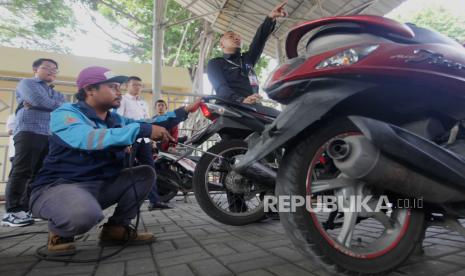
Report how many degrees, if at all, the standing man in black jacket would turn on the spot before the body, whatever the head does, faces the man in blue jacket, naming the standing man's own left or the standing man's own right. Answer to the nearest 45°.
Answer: approximately 90° to the standing man's own right

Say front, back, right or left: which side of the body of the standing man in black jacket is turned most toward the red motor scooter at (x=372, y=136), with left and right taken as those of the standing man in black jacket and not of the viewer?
front

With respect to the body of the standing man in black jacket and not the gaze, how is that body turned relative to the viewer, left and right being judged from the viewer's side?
facing the viewer and to the right of the viewer

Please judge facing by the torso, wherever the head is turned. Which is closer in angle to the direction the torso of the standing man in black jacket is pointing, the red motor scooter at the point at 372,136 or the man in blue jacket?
the red motor scooter

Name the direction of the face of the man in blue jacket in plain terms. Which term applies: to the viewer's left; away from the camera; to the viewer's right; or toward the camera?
to the viewer's right

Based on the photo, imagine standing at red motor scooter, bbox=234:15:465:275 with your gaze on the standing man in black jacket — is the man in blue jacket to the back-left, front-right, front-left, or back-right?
front-left

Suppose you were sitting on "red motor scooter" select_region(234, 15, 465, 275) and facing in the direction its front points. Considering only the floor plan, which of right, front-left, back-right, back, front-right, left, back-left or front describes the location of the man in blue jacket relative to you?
back-left

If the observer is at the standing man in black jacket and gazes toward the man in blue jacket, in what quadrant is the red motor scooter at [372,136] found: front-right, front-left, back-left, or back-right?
front-left

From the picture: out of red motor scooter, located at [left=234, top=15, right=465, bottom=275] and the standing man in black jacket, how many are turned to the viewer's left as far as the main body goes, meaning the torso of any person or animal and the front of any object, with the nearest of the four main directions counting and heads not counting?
0

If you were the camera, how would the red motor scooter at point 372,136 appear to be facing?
facing away from the viewer and to the right of the viewer

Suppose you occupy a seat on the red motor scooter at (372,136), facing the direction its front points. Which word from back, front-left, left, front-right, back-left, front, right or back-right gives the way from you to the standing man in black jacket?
left

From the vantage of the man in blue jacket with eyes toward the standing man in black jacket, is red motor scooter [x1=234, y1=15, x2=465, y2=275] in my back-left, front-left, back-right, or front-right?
front-right

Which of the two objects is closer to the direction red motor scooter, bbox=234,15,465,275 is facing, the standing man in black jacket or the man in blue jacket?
the standing man in black jacket
